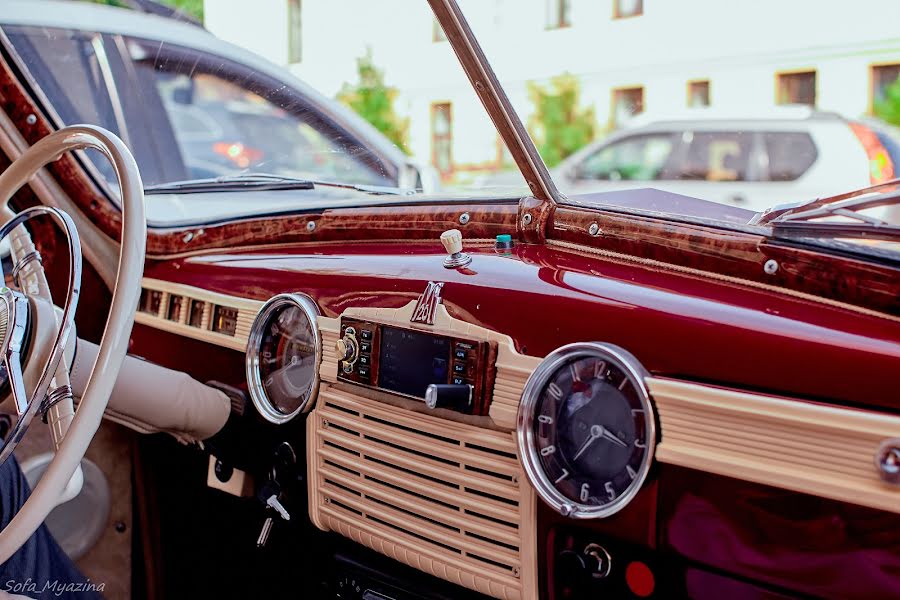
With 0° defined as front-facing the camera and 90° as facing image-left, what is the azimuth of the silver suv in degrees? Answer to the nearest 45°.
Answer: approximately 90°

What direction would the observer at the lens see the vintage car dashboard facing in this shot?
facing the viewer and to the left of the viewer

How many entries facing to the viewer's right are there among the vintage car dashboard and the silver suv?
0

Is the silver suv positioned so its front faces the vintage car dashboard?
no

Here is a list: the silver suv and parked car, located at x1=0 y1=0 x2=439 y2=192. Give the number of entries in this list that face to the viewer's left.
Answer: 1

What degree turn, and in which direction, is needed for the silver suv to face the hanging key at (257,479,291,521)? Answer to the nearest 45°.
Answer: approximately 45° to its left
